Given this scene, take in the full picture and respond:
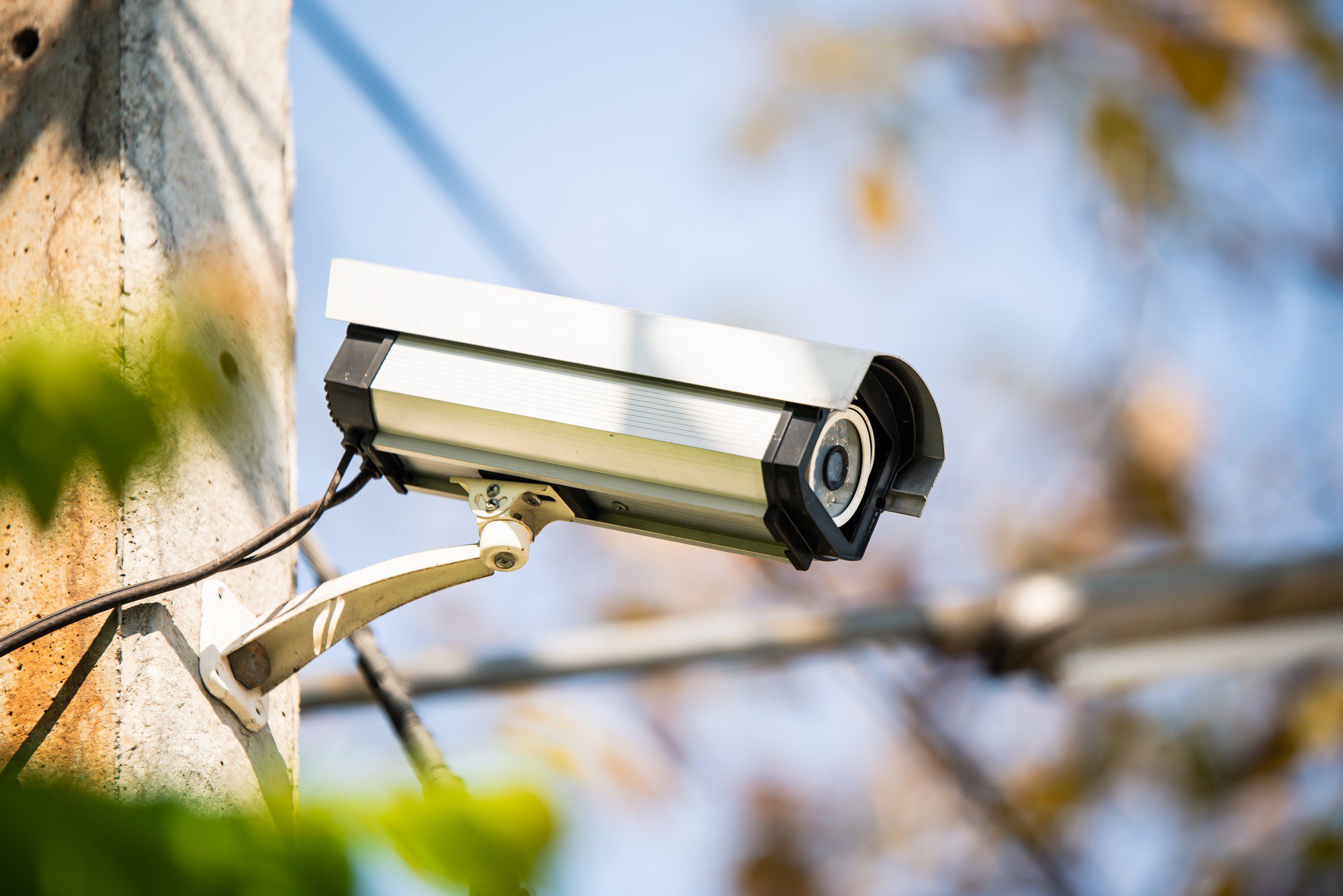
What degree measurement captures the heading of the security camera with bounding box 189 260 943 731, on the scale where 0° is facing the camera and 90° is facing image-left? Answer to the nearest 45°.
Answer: approximately 315°

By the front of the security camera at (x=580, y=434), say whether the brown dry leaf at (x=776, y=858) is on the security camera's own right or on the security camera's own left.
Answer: on the security camera's own left

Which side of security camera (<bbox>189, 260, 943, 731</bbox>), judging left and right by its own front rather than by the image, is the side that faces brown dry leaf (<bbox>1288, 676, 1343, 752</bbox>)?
left
